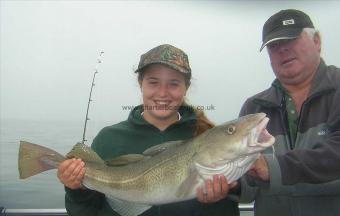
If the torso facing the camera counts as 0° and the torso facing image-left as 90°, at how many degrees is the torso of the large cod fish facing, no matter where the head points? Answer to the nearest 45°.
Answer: approximately 270°
